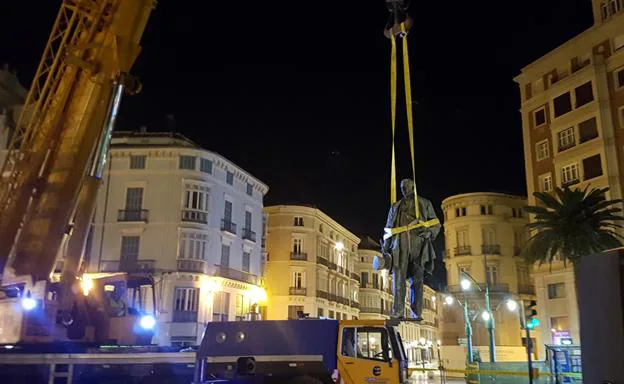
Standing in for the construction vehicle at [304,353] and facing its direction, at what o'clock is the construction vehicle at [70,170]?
the construction vehicle at [70,170] is roughly at 7 o'clock from the construction vehicle at [304,353].

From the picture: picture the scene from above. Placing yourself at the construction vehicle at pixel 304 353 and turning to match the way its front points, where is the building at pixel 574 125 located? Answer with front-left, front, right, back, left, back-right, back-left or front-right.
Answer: front-left

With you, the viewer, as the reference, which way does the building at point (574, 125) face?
facing the viewer and to the left of the viewer

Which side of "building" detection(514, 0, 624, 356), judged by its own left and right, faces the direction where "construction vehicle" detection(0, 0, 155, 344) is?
front

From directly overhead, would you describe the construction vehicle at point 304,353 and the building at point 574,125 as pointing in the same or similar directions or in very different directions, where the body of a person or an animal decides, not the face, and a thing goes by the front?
very different directions

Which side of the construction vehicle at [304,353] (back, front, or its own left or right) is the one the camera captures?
right

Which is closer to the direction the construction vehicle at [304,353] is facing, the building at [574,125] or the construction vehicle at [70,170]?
the building

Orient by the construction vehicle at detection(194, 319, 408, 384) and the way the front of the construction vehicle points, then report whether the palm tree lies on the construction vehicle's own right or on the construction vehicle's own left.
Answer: on the construction vehicle's own left

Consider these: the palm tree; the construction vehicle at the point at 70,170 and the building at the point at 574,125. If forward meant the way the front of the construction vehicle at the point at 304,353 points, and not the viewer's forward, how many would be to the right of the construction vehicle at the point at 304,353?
0

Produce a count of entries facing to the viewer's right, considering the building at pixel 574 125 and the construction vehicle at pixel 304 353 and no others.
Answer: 1

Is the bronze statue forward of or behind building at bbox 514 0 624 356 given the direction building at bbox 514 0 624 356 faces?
forward
